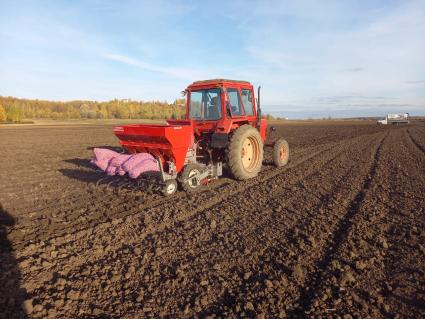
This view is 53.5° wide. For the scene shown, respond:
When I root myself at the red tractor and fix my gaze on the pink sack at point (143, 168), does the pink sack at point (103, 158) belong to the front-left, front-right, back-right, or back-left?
front-right

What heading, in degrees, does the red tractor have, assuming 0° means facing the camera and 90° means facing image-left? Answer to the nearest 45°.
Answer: approximately 225°

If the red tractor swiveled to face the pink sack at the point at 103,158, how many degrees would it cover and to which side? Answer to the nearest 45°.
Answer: approximately 135° to its left
